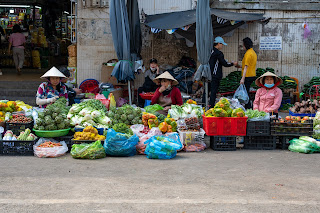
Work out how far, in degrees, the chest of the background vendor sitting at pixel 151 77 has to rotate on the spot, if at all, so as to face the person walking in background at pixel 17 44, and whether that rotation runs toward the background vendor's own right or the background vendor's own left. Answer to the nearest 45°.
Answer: approximately 90° to the background vendor's own right

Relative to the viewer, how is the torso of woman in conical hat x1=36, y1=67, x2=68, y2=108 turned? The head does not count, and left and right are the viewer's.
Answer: facing the viewer

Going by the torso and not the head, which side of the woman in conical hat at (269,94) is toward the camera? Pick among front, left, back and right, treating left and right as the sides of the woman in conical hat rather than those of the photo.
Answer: front

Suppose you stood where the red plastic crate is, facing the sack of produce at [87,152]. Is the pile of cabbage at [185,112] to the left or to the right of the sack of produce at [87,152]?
right

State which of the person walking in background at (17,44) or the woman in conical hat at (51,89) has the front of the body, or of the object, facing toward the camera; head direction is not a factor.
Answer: the woman in conical hat

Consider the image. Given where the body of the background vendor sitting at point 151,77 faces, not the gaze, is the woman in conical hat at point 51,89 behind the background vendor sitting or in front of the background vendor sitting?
in front

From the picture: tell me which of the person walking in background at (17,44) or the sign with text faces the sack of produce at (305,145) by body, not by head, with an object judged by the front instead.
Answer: the sign with text

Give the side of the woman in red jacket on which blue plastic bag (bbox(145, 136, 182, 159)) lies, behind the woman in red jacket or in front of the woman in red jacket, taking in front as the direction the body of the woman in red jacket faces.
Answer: in front

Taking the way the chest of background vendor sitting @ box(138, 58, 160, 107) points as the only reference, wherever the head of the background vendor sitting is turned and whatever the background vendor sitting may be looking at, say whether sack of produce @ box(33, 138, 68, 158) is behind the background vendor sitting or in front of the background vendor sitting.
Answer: in front

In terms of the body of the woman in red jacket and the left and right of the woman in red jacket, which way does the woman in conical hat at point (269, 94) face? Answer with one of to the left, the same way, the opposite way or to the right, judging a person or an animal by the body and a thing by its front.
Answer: the same way

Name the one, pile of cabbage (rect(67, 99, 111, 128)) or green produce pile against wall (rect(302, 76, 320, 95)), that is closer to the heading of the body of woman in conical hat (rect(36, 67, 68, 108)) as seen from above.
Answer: the pile of cabbage

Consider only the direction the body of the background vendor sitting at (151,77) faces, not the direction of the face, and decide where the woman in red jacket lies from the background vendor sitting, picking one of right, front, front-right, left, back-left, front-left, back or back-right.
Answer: front-left

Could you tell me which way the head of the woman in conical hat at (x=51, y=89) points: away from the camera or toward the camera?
toward the camera

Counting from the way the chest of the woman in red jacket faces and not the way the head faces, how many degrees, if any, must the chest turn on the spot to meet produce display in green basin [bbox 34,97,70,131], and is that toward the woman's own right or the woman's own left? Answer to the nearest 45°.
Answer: approximately 45° to the woman's own right

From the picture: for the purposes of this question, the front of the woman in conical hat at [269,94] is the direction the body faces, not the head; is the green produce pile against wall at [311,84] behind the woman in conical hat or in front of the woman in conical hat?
behind
